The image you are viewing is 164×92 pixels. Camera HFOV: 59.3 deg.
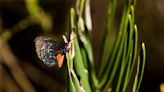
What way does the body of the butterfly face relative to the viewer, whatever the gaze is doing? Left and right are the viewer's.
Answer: facing to the right of the viewer
